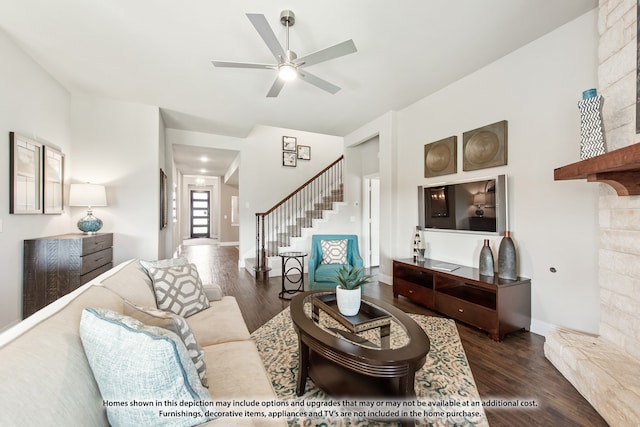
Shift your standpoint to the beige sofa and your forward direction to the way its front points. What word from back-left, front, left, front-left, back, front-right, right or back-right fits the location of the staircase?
front-left

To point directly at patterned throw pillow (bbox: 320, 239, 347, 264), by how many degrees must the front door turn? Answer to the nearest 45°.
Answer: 0° — it already faces it

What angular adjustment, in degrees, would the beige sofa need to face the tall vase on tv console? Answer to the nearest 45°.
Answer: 0° — it already faces it

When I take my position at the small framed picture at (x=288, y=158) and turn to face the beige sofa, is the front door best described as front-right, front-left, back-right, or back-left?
back-right

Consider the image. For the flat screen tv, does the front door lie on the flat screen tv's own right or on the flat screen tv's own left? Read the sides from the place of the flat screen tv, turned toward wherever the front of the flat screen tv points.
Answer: on the flat screen tv's own right

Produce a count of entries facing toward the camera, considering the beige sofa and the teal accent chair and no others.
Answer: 1

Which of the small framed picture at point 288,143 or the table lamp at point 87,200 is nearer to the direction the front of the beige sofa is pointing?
the small framed picture

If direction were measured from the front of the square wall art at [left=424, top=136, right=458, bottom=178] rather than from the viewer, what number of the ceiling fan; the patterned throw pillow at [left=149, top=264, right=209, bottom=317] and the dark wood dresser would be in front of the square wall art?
3

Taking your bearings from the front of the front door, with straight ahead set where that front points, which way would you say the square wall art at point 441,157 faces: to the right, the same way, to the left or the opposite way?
to the right

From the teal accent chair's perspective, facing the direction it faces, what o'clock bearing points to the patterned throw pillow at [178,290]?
The patterned throw pillow is roughly at 1 o'clock from the teal accent chair.

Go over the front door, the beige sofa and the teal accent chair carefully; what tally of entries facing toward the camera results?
2

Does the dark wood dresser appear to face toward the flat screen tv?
yes

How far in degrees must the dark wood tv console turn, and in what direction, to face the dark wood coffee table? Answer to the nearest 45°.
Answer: approximately 45° to its left

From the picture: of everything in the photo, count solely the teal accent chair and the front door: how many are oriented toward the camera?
2
